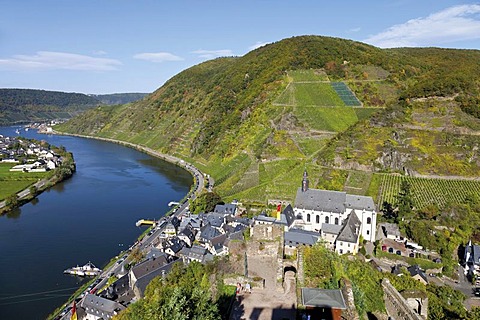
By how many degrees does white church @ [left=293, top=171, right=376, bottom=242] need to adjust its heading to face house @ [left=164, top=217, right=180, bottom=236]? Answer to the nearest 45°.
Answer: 0° — it already faces it

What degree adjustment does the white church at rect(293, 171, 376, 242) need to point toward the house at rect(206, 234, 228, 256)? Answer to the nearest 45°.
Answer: approximately 45° to its left

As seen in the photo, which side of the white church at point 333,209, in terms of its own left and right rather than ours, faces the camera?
left

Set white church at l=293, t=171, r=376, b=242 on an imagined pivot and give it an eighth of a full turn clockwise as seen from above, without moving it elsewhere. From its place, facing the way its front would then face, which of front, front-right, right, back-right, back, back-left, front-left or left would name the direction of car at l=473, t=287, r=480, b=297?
back

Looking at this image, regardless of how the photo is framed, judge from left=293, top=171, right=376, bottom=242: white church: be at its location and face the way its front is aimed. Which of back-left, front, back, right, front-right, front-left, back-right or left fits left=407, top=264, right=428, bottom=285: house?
back-left

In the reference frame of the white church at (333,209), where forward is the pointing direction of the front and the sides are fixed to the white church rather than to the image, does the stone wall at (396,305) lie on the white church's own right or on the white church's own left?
on the white church's own left

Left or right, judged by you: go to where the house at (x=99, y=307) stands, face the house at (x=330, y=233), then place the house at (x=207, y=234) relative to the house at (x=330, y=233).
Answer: left
